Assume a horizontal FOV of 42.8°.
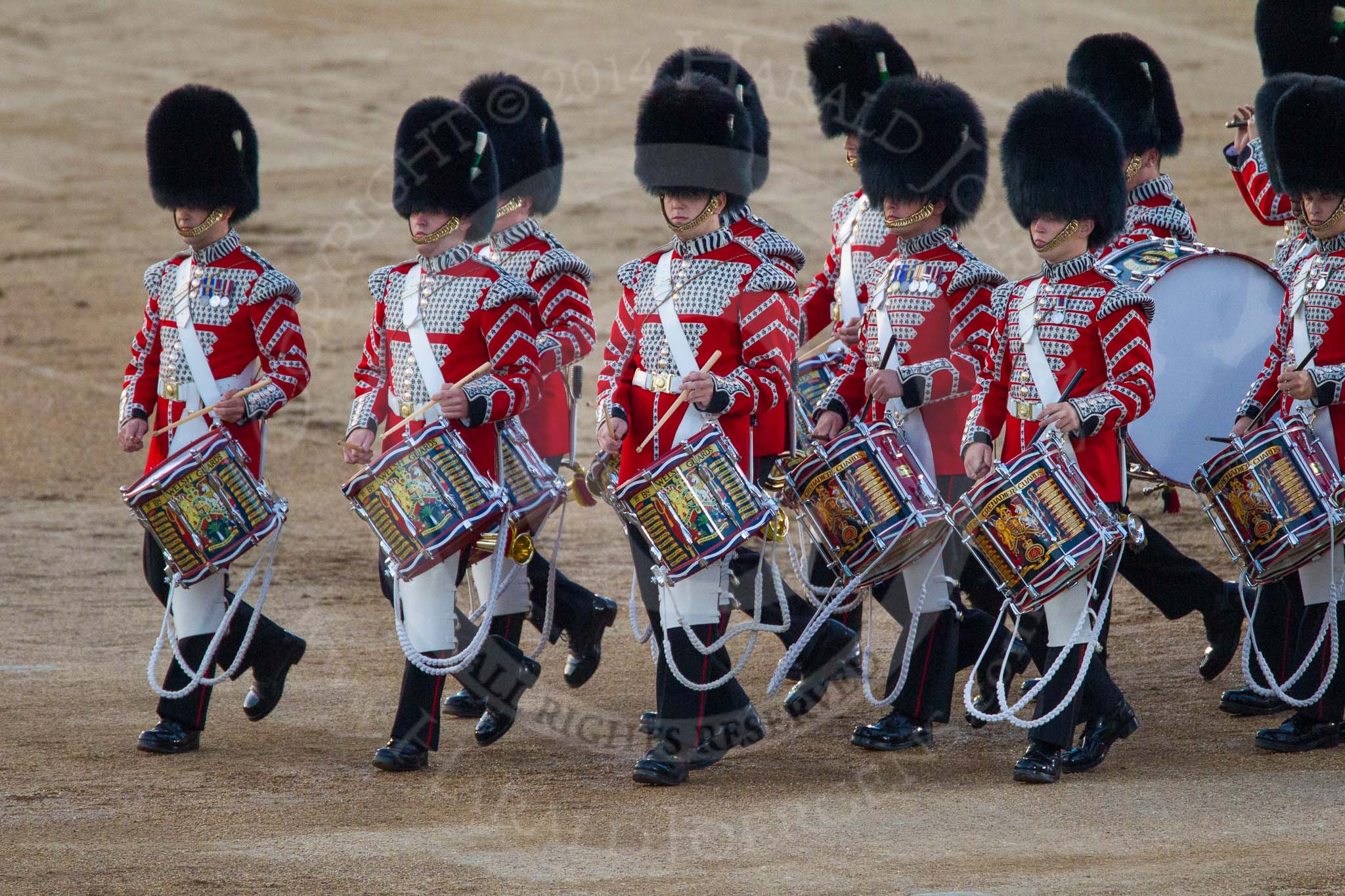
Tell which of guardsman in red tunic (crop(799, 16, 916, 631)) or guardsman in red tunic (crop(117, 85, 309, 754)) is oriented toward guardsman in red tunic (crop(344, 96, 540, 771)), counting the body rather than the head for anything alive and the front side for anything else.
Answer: guardsman in red tunic (crop(799, 16, 916, 631))

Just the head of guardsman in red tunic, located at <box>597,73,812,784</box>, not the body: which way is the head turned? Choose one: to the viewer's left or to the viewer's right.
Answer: to the viewer's left

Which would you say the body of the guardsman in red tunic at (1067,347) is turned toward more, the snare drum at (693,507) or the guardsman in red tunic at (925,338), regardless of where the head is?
the snare drum

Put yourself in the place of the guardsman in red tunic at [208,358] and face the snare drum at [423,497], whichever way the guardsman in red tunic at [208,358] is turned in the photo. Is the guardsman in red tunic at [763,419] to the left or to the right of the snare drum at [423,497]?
left

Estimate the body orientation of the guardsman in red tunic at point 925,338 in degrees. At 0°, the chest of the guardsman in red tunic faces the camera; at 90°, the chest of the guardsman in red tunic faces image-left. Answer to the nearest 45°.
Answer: approximately 45°

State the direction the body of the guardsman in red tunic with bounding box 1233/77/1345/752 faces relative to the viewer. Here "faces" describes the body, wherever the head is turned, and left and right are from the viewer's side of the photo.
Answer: facing the viewer and to the left of the viewer

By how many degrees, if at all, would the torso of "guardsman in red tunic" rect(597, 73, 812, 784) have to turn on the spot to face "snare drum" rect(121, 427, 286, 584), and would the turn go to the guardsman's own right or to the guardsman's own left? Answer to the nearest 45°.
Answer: approximately 45° to the guardsman's own right

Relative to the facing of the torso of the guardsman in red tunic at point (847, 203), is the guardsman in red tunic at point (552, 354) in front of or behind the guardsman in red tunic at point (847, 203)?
in front

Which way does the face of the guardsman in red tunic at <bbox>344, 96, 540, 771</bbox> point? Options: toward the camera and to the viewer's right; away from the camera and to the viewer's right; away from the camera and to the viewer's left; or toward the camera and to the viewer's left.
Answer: toward the camera and to the viewer's left

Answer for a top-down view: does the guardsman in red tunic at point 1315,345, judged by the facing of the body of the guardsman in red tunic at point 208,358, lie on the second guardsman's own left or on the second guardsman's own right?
on the second guardsman's own left
